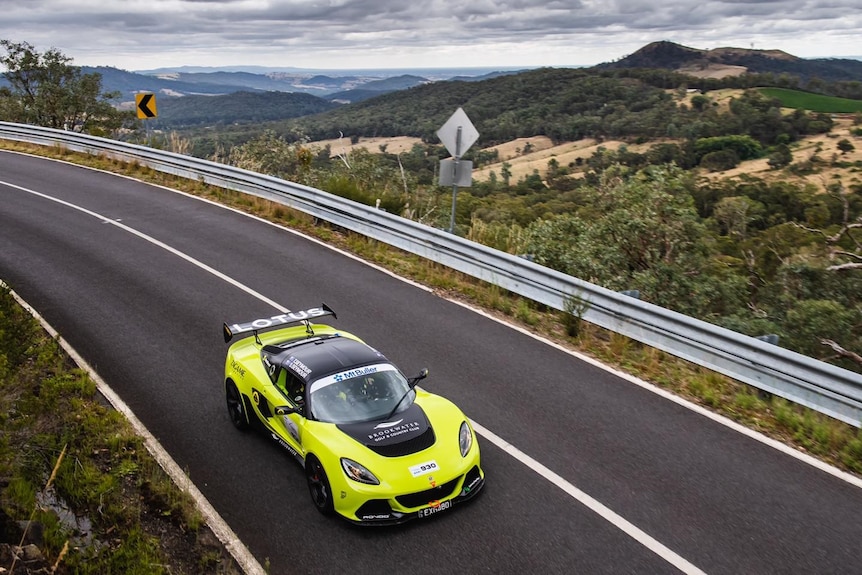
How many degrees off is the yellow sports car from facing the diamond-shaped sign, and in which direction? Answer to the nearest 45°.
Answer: approximately 135° to its left

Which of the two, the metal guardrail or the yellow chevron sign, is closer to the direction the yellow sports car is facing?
the metal guardrail

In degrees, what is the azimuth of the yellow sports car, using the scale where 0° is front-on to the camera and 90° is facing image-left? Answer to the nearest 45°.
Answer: approximately 315°

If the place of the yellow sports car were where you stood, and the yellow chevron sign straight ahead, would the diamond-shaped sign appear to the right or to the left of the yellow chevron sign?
right

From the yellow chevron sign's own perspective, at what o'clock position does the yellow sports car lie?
The yellow sports car is roughly at 12 o'clock from the yellow chevron sign.

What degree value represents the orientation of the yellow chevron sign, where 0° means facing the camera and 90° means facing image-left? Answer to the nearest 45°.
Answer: approximately 0°

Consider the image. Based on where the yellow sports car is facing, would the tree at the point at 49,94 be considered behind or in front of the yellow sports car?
behind
